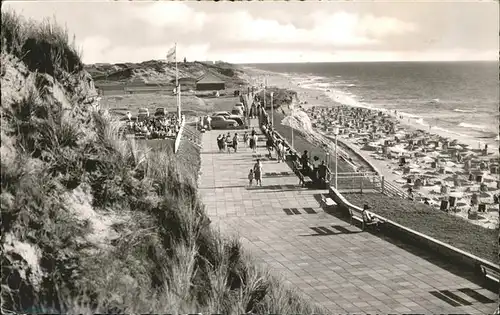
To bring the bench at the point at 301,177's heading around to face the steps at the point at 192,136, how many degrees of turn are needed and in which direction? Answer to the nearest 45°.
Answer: approximately 135° to its left

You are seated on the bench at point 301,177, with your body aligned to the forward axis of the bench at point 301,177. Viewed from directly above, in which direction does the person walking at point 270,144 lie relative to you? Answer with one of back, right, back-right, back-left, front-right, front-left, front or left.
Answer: left

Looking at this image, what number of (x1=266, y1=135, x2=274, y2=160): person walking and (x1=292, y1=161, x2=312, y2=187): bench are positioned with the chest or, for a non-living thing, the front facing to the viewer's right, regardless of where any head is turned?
1

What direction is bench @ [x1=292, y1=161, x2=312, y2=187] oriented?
to the viewer's right
